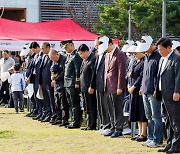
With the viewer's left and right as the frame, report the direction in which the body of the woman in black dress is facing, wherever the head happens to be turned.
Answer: facing the viewer and to the left of the viewer

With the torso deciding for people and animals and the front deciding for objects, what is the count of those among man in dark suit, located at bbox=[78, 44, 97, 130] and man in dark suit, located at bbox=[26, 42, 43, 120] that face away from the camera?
0

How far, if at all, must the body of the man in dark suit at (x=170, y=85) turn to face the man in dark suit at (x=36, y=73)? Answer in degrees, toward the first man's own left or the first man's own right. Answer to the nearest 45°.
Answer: approximately 90° to the first man's own right

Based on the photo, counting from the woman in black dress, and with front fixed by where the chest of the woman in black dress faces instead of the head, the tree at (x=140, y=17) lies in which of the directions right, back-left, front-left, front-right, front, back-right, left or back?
back-right

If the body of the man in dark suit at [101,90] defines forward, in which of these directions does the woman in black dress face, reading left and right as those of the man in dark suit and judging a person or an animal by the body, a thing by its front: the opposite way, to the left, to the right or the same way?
the same way

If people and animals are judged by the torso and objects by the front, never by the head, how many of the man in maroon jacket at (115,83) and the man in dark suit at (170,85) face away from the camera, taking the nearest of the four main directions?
0

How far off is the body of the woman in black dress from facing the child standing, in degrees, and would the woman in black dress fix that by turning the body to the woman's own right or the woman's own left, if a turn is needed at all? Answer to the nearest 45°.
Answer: approximately 90° to the woman's own right

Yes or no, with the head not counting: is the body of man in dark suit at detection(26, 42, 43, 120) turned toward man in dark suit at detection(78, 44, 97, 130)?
no

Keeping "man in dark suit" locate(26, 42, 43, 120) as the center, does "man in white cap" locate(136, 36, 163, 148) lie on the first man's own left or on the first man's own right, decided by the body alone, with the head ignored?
on the first man's own left

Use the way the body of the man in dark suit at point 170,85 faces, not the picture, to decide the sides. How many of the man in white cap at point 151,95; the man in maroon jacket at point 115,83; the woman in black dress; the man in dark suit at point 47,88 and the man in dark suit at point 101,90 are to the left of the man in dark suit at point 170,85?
0

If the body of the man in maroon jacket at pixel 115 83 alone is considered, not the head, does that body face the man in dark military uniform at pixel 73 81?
no

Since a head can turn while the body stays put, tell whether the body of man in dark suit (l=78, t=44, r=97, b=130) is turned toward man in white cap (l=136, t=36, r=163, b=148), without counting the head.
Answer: no

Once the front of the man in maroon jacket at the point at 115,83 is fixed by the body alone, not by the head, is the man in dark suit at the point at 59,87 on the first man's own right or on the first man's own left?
on the first man's own right

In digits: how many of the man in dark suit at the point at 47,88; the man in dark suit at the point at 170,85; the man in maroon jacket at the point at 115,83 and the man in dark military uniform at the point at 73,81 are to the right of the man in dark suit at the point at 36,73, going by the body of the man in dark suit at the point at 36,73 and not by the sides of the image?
0

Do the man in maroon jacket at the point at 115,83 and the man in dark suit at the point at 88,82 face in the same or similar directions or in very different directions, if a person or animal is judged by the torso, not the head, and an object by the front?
same or similar directions
